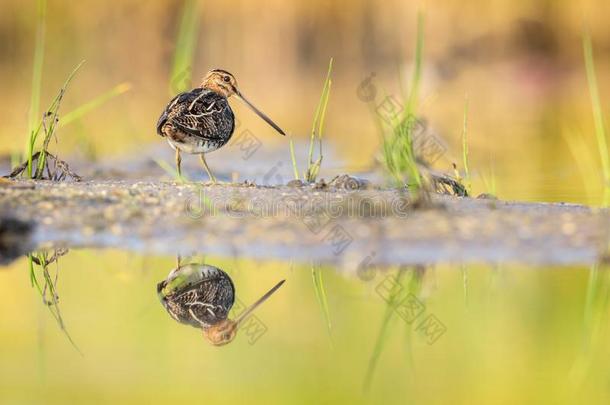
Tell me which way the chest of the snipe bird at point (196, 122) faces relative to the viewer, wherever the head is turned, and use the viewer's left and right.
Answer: facing away from the viewer and to the right of the viewer
